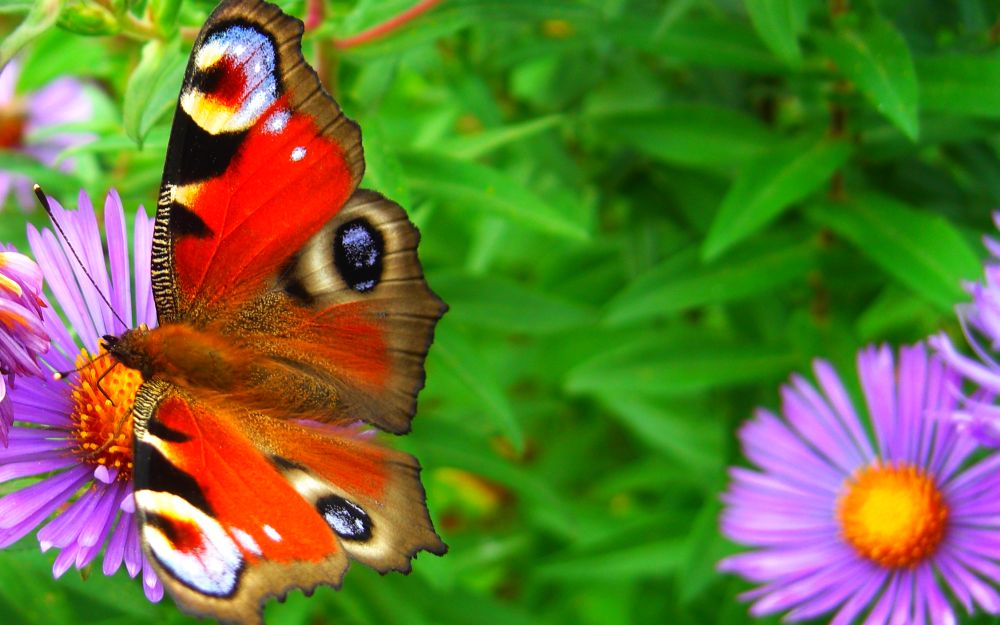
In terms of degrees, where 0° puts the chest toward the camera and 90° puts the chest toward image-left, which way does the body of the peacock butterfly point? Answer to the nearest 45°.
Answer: approximately 90°

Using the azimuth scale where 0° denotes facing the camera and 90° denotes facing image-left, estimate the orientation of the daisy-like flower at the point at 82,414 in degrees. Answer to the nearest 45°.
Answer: approximately 0°

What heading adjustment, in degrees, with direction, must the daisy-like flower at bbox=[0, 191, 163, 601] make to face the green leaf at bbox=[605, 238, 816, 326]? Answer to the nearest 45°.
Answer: approximately 90° to its left

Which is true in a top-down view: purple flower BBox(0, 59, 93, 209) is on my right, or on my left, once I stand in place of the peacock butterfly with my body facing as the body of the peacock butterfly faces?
on my right

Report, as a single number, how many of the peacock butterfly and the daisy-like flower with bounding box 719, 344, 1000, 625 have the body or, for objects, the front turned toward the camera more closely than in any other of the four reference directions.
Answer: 1

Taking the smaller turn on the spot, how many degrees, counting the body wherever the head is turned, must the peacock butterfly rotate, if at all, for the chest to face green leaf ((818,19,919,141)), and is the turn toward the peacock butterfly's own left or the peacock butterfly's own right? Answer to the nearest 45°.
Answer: approximately 180°
